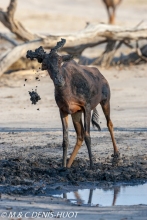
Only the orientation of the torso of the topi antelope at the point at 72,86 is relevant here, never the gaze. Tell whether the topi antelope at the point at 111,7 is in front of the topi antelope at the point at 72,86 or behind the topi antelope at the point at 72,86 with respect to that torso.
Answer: behind

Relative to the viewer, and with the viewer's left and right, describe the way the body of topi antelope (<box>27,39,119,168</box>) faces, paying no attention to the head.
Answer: facing the viewer and to the left of the viewer

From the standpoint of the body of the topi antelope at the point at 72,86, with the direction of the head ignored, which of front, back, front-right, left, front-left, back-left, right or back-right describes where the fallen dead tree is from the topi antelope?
back-right
